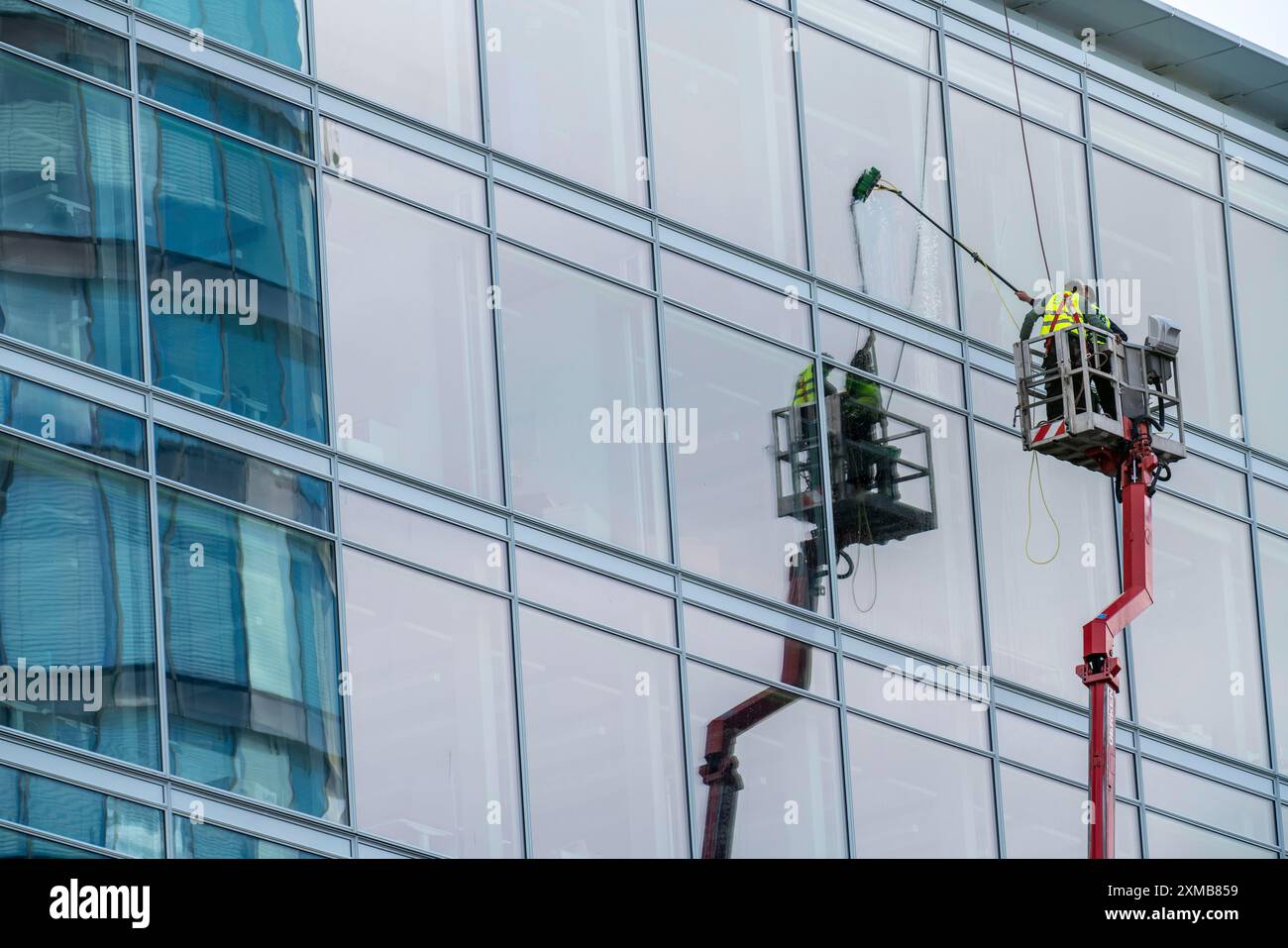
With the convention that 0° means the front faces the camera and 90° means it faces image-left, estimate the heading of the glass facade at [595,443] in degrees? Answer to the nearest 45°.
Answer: approximately 315°
